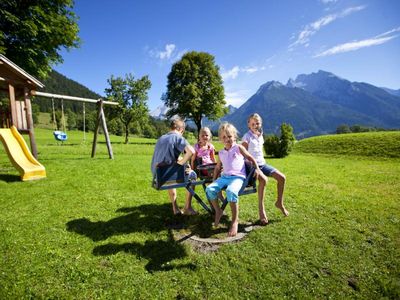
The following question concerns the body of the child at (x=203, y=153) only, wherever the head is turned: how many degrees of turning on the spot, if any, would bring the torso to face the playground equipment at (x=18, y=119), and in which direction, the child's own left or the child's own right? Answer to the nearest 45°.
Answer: approximately 135° to the child's own right

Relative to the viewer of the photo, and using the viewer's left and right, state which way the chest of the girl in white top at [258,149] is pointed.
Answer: facing the viewer and to the right of the viewer

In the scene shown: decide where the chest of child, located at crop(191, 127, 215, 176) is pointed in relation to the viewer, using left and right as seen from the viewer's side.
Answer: facing the viewer

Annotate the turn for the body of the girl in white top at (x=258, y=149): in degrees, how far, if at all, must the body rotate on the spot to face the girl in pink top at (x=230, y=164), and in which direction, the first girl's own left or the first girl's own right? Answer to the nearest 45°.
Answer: approximately 90° to the first girl's own right

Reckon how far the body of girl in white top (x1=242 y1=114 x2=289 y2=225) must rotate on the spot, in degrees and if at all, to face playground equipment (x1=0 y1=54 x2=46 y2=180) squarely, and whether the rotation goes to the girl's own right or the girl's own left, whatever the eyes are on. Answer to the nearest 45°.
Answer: approximately 135° to the girl's own right

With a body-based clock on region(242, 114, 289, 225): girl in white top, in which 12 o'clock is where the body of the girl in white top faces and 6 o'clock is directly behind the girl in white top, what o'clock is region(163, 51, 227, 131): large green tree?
The large green tree is roughly at 7 o'clock from the girl in white top.

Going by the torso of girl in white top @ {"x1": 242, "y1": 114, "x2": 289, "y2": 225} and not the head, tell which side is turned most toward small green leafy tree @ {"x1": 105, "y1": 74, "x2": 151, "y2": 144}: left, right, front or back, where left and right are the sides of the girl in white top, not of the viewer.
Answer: back

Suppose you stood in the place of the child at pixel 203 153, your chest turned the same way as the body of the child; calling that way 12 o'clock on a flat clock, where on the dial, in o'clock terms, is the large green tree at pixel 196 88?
The large green tree is roughly at 6 o'clock from the child.

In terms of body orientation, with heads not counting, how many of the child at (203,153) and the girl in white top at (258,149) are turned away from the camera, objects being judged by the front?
0
